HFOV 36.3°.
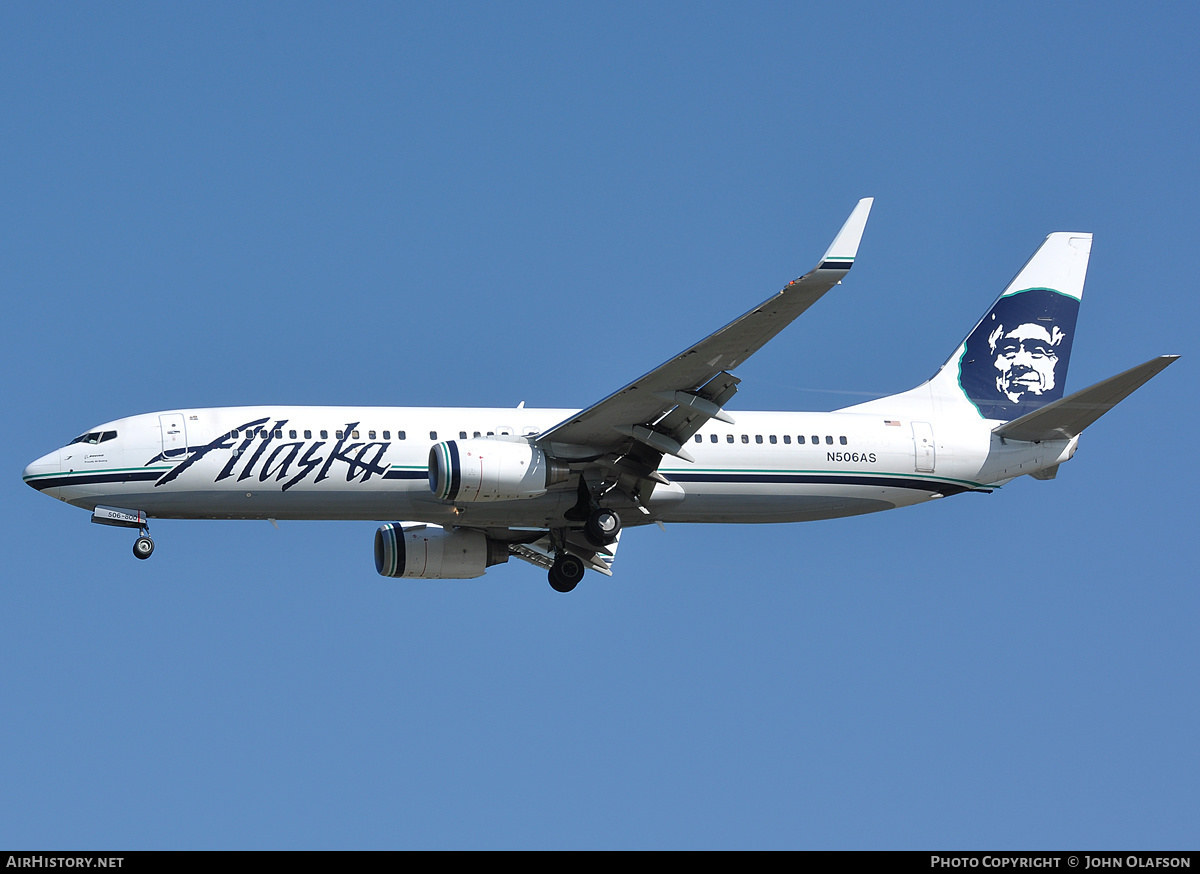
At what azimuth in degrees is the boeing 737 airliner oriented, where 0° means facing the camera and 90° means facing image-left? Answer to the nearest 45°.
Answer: approximately 90°
